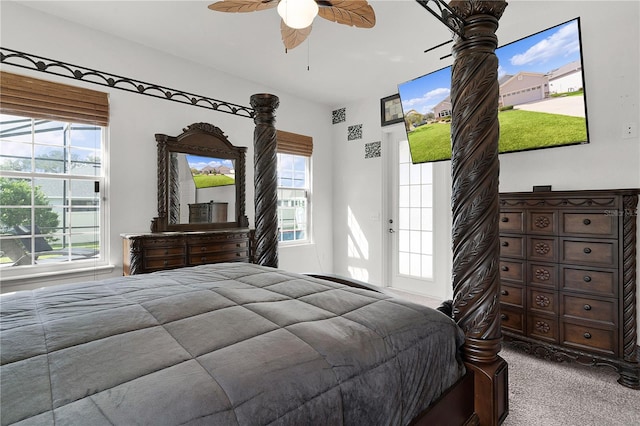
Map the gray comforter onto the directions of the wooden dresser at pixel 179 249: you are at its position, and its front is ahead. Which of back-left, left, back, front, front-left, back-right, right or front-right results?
front-right

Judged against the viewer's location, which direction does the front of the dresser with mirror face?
facing the viewer and to the right of the viewer

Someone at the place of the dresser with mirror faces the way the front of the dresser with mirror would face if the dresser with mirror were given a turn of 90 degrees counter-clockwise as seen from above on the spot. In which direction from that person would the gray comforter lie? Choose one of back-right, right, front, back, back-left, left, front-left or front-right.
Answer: back-right

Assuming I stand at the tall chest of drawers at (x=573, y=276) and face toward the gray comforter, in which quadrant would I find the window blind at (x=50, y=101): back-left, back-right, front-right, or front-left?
front-right

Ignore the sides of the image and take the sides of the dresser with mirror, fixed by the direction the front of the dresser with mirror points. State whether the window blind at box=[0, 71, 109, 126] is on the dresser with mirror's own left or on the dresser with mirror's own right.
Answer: on the dresser with mirror's own right

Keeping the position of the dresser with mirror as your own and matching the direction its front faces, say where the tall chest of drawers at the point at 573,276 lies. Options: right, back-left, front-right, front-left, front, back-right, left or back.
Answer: front

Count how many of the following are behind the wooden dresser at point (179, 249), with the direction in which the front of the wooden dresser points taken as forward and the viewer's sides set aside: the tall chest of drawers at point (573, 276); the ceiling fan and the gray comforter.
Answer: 0

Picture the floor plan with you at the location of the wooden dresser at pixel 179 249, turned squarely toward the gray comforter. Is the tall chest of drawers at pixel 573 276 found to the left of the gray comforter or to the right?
left

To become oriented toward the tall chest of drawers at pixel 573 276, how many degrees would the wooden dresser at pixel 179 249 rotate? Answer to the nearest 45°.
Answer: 0° — it already faces it
